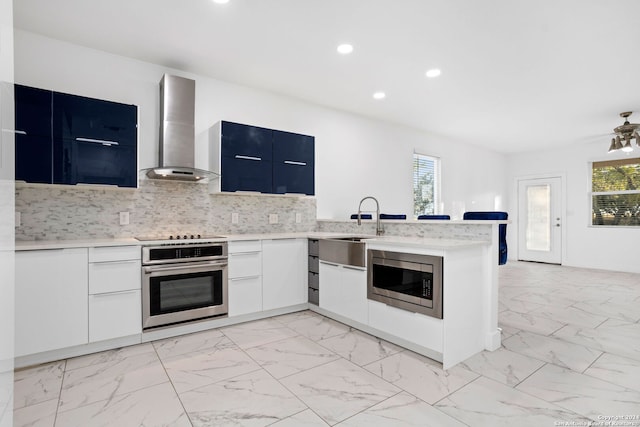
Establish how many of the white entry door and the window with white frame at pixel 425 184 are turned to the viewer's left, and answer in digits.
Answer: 0

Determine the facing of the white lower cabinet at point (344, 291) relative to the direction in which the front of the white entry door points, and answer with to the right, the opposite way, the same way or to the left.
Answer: the same way

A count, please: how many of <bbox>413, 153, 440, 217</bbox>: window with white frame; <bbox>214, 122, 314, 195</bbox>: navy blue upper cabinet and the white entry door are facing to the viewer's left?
0

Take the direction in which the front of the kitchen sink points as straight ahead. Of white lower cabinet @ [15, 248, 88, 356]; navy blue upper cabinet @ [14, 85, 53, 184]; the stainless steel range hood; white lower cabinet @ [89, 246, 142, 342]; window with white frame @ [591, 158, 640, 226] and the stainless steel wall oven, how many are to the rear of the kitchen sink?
1

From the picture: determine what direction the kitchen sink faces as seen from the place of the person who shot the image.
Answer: facing the viewer and to the left of the viewer

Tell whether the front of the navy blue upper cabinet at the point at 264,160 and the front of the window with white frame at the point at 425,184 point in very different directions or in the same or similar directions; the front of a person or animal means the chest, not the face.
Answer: same or similar directions

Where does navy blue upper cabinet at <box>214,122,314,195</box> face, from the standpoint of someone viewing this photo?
facing the viewer and to the right of the viewer

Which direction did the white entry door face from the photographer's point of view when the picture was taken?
facing the viewer

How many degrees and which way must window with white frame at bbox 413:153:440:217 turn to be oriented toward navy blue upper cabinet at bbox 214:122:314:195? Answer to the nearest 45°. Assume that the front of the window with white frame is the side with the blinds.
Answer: approximately 90° to its right

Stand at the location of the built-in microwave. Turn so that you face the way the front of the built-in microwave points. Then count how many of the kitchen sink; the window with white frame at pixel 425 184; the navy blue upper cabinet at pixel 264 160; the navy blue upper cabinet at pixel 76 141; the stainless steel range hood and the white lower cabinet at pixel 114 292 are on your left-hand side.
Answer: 0

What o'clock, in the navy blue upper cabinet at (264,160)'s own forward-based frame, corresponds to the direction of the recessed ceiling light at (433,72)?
The recessed ceiling light is roughly at 11 o'clock from the navy blue upper cabinet.

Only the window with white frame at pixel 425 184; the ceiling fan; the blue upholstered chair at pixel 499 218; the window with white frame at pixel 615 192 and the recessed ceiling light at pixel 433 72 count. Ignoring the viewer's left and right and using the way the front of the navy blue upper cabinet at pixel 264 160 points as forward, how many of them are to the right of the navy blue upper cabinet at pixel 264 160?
0

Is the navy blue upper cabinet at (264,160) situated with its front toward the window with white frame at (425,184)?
no

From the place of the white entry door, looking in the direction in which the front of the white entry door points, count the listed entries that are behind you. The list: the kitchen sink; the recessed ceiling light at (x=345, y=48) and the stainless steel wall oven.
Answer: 0

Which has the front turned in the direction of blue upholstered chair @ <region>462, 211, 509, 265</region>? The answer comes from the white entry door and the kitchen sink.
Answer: the white entry door
